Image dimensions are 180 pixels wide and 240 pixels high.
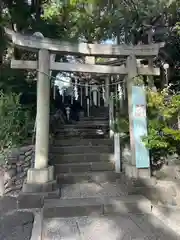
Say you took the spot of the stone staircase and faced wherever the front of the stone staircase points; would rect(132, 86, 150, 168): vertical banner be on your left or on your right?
on your left

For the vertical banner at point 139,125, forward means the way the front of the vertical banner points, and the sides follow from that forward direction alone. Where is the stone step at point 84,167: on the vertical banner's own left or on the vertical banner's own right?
on the vertical banner's own right

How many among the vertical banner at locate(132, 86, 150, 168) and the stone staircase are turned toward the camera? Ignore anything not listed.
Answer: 2

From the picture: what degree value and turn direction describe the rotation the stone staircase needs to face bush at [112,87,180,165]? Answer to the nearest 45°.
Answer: approximately 90° to its left

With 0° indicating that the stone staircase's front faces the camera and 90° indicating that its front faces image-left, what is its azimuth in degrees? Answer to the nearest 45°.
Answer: approximately 0°

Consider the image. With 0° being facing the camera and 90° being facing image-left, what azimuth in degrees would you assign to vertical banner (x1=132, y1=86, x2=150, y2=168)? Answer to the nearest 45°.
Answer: approximately 0°

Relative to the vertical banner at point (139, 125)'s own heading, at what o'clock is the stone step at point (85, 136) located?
The stone step is roughly at 5 o'clock from the vertical banner.

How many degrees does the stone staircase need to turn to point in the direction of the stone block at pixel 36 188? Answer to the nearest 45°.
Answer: approximately 45° to its right
